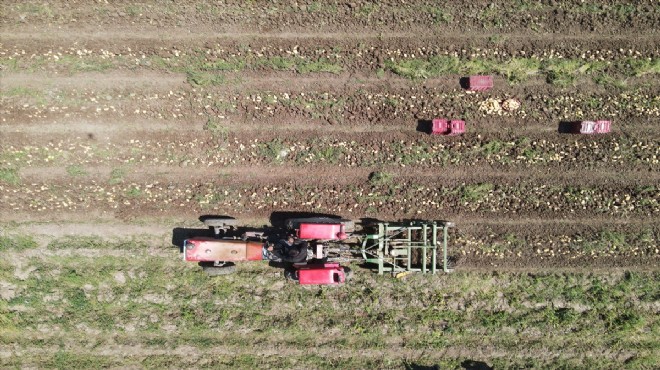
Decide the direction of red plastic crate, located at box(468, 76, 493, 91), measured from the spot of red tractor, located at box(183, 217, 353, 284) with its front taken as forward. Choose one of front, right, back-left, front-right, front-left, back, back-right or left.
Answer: back

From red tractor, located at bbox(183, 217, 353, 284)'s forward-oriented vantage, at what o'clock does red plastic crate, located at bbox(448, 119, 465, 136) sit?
The red plastic crate is roughly at 6 o'clock from the red tractor.

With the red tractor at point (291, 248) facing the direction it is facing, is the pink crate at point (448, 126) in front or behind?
behind

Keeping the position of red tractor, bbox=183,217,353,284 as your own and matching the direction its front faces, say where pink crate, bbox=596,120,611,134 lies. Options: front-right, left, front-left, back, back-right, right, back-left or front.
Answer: back

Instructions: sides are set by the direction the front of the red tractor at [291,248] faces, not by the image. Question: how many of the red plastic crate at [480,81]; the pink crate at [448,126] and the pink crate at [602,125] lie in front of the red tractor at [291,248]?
0

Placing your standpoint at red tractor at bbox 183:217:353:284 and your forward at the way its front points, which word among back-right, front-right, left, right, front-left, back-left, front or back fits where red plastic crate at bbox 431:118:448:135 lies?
back

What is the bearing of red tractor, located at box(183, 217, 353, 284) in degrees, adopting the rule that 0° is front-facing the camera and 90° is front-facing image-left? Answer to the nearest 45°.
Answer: approximately 90°

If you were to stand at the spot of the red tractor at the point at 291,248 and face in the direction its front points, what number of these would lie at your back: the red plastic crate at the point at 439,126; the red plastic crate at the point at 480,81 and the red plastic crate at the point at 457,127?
3
